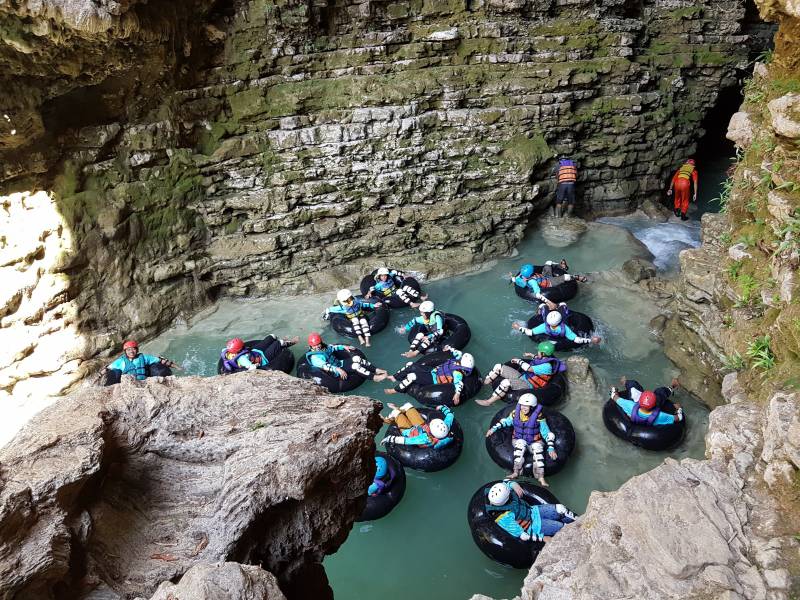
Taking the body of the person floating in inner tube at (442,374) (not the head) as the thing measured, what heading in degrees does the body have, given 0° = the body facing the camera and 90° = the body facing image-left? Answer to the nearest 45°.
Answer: approximately 90°

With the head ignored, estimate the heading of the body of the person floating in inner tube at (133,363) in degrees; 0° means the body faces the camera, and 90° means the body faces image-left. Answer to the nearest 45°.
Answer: approximately 0°

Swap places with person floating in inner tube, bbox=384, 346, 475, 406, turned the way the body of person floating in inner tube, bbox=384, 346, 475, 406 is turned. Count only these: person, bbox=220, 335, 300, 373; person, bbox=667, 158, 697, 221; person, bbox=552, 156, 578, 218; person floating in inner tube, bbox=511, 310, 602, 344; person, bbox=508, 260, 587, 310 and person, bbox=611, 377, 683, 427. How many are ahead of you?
1

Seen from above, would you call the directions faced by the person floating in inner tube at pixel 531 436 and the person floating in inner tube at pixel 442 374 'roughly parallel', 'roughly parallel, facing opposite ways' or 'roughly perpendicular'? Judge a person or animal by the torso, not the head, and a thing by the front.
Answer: roughly perpendicular

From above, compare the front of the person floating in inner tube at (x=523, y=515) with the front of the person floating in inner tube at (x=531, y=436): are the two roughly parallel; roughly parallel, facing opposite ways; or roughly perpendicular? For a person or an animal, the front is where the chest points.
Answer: roughly perpendicular

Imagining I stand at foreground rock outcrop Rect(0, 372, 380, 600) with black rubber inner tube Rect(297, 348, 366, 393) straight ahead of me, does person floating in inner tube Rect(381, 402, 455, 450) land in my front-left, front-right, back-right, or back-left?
front-right

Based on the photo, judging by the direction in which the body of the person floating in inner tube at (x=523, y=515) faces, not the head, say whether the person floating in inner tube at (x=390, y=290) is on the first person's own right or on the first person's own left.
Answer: on the first person's own left

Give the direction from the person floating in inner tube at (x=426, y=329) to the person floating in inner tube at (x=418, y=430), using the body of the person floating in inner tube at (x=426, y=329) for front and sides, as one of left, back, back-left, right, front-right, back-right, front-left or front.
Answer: front-left

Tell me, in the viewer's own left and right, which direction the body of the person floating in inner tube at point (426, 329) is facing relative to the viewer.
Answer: facing the viewer and to the left of the viewer

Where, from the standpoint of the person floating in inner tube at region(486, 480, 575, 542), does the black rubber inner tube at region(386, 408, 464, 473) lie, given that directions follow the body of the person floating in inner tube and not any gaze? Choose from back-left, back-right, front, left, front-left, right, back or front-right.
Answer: back-left

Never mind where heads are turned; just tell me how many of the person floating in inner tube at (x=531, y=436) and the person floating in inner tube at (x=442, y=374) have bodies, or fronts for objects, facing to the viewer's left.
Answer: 1

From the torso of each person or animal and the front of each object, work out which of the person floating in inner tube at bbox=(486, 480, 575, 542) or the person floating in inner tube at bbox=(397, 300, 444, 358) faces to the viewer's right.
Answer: the person floating in inner tube at bbox=(486, 480, 575, 542)

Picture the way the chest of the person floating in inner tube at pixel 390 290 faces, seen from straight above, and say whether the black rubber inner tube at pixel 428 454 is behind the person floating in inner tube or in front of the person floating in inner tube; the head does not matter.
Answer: in front

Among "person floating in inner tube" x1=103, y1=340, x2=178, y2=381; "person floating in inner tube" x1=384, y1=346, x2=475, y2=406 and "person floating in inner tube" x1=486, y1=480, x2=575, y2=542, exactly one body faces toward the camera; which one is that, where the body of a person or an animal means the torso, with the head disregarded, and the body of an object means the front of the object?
"person floating in inner tube" x1=103, y1=340, x2=178, y2=381

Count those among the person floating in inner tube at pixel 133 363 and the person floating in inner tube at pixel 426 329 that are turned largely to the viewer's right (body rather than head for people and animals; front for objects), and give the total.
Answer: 0

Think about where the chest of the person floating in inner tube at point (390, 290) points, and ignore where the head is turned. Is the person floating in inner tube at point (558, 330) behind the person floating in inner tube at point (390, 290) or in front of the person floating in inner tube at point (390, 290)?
in front

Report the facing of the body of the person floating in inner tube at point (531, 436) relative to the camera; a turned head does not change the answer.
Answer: toward the camera

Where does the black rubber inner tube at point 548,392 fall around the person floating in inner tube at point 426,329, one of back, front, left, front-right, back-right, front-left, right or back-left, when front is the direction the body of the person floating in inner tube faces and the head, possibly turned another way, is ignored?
left

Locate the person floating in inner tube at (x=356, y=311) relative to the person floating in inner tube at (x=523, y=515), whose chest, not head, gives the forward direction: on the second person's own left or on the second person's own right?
on the second person's own left

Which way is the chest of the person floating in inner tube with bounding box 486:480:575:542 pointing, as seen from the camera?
to the viewer's right
